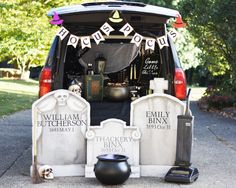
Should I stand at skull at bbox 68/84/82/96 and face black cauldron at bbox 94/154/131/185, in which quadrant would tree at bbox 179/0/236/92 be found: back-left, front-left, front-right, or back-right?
back-left

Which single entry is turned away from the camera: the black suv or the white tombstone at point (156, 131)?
the black suv

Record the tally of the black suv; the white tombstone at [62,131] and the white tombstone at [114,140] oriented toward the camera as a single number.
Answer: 2

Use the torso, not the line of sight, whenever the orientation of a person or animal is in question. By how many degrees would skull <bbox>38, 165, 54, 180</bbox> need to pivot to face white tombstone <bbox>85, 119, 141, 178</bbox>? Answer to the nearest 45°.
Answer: approximately 45° to its left

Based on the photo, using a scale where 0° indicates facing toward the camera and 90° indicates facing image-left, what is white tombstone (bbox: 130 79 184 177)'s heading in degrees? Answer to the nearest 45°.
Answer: approximately 0°

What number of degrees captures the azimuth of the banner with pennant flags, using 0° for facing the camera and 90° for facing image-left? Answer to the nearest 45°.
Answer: approximately 0°

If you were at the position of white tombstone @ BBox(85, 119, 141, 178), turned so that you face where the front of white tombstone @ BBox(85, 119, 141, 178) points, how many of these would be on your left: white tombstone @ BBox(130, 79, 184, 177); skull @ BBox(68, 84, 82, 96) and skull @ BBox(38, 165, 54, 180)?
1

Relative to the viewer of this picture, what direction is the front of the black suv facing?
facing away from the viewer

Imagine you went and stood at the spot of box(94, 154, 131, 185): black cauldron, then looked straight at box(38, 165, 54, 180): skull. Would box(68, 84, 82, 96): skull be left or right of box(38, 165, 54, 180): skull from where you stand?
right

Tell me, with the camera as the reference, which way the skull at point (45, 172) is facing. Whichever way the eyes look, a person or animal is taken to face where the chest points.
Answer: facing the viewer and to the right of the viewer

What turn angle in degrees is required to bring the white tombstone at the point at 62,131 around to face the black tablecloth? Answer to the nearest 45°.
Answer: approximately 135° to its left
